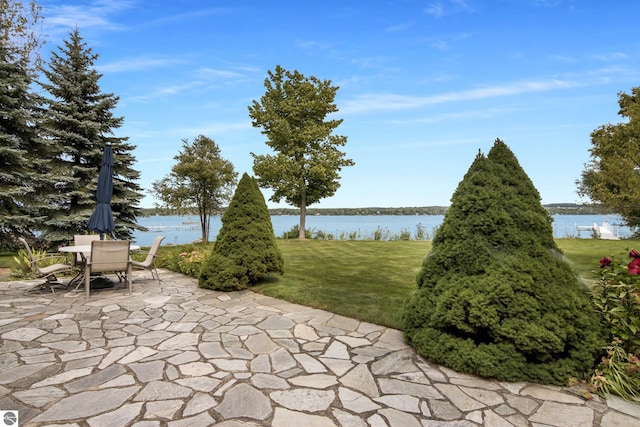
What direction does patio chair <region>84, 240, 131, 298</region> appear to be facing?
away from the camera

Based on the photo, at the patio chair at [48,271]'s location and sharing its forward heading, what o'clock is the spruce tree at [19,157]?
The spruce tree is roughly at 9 o'clock from the patio chair.

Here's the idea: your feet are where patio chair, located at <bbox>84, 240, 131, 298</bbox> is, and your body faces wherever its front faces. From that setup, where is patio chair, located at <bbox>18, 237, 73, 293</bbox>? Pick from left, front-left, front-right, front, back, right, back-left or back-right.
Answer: front-left

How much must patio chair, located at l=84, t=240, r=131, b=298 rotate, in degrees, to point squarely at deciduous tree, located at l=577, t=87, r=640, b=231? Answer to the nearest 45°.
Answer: approximately 90° to its right

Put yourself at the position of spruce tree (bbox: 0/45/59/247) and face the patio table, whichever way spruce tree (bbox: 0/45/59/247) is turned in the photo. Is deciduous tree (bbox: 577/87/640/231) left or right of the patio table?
left

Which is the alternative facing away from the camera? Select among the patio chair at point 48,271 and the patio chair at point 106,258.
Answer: the patio chair at point 106,258

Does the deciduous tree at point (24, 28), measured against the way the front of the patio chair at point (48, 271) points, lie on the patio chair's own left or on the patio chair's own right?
on the patio chair's own left

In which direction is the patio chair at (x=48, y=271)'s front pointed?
to the viewer's right

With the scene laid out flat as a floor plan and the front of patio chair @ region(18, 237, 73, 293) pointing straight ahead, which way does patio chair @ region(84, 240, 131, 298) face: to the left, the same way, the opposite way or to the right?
to the left

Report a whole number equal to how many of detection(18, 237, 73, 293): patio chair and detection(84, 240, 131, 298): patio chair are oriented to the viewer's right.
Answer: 1

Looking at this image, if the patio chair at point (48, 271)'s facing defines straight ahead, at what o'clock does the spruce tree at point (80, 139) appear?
The spruce tree is roughly at 9 o'clock from the patio chair.
